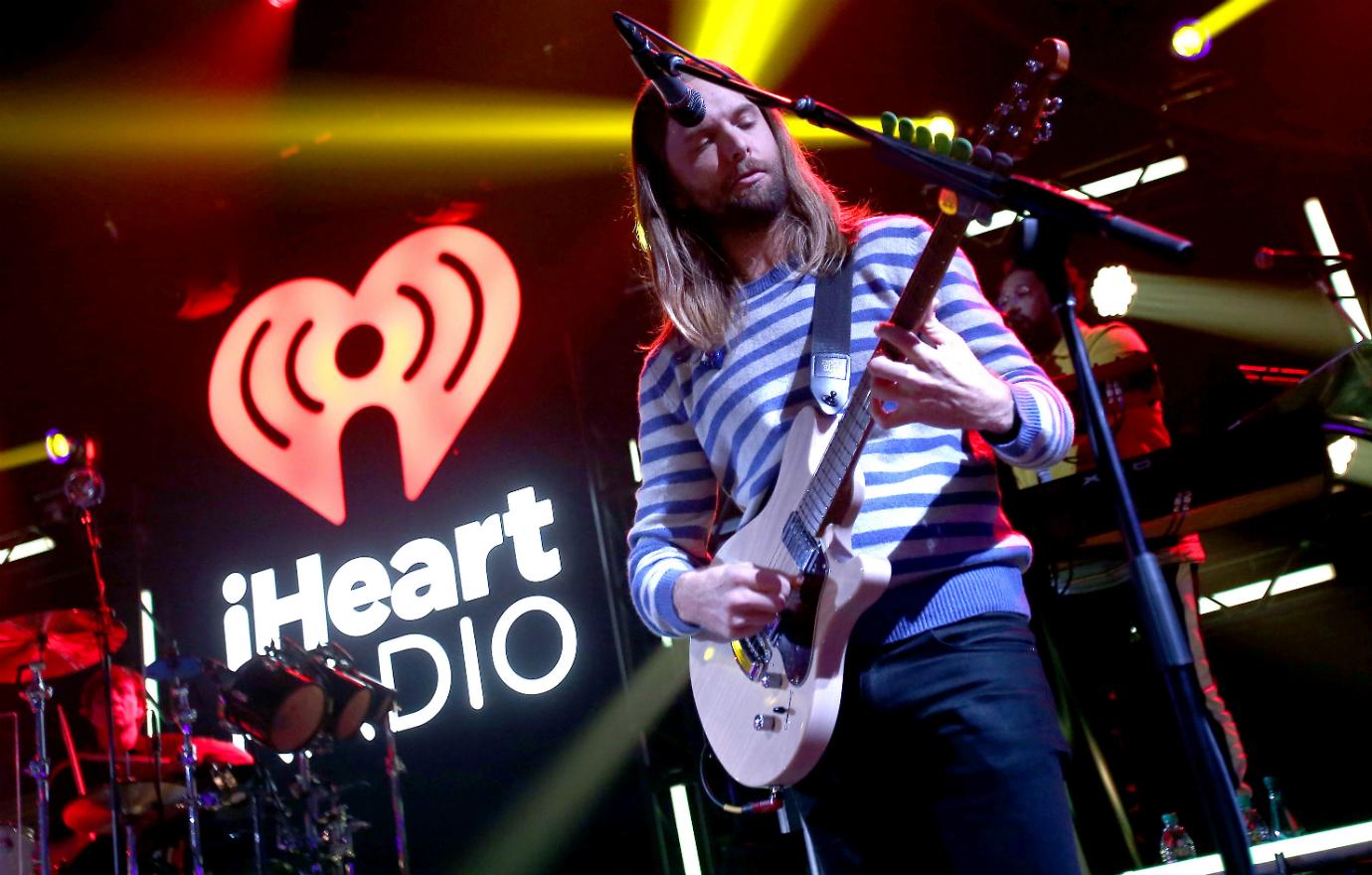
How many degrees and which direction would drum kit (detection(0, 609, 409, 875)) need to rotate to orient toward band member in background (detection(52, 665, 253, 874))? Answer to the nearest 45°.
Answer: approximately 180°

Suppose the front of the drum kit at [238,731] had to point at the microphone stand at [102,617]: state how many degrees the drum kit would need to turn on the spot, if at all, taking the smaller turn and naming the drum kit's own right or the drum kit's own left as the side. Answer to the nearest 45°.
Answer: approximately 90° to the drum kit's own right

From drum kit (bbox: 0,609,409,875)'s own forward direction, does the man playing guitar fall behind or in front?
in front

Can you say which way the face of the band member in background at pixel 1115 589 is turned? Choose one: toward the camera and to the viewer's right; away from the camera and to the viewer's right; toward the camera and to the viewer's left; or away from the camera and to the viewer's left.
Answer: toward the camera and to the viewer's left

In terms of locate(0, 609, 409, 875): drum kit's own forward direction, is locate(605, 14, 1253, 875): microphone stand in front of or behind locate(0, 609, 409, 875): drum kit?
in front

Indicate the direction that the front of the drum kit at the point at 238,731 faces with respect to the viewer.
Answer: facing the viewer and to the right of the viewer
